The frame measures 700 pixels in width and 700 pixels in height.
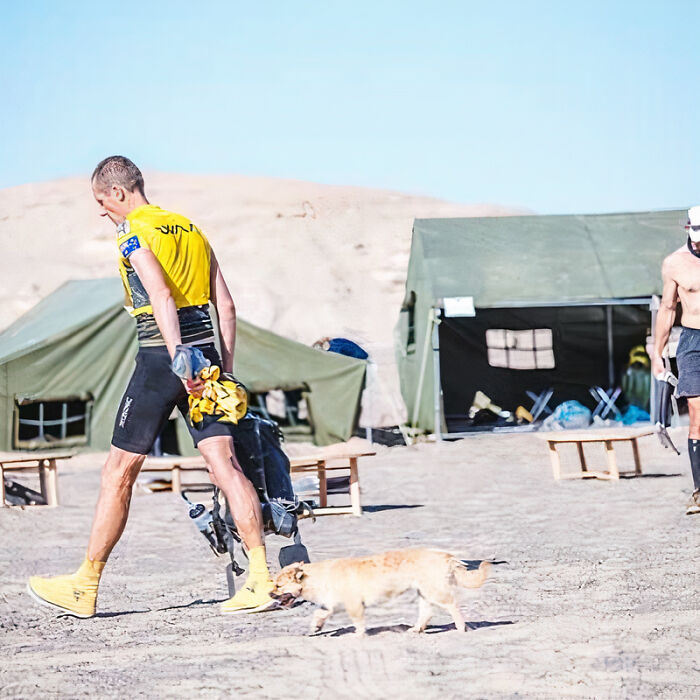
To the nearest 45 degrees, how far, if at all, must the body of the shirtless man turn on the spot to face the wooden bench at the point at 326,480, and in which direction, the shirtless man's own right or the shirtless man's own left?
approximately 90° to the shirtless man's own right

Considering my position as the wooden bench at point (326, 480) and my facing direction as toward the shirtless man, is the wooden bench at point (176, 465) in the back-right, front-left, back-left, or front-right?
back-left

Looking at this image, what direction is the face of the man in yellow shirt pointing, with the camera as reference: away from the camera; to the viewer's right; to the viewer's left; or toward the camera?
to the viewer's left

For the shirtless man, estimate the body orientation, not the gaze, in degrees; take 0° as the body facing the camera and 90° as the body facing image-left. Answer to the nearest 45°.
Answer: approximately 0°

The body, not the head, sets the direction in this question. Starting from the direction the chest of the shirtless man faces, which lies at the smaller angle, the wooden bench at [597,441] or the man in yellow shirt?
the man in yellow shirt
